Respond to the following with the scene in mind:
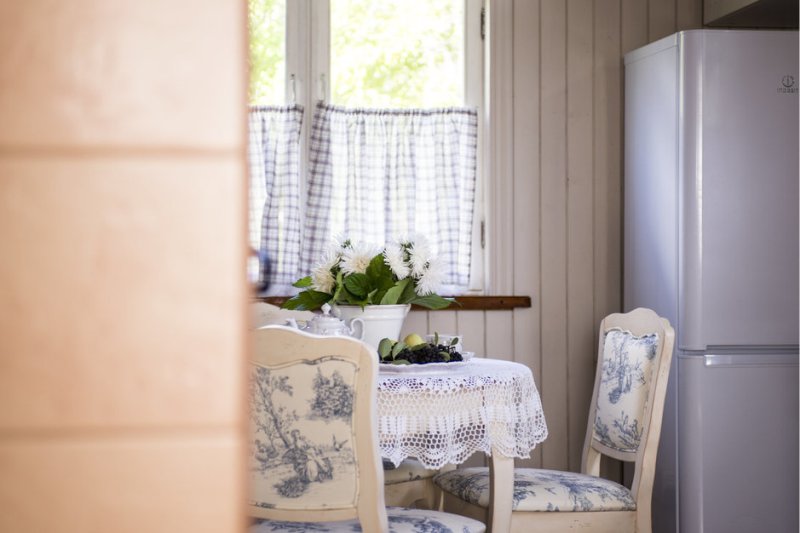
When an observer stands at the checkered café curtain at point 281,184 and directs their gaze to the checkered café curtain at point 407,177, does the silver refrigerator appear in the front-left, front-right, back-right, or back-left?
front-right

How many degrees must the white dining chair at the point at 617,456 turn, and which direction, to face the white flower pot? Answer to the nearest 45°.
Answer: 0° — it already faces it

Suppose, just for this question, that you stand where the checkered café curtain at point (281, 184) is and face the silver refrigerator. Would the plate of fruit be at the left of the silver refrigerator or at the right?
right

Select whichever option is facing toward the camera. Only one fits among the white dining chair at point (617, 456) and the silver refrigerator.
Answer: the silver refrigerator

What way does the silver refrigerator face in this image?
toward the camera

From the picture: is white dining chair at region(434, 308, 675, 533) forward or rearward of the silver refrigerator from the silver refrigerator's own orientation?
forward

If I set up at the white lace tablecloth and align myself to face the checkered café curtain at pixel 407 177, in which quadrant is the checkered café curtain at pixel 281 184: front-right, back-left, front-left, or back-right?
front-left

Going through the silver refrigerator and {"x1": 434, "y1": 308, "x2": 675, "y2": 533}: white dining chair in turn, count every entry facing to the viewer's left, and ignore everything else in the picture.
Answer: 1

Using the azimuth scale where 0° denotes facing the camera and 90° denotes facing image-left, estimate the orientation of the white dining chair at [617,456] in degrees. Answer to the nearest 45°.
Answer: approximately 90°

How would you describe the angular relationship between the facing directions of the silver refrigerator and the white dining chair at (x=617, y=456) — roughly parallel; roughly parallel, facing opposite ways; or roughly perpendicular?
roughly perpendicular

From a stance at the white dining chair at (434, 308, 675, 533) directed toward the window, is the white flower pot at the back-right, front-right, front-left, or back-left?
front-left
